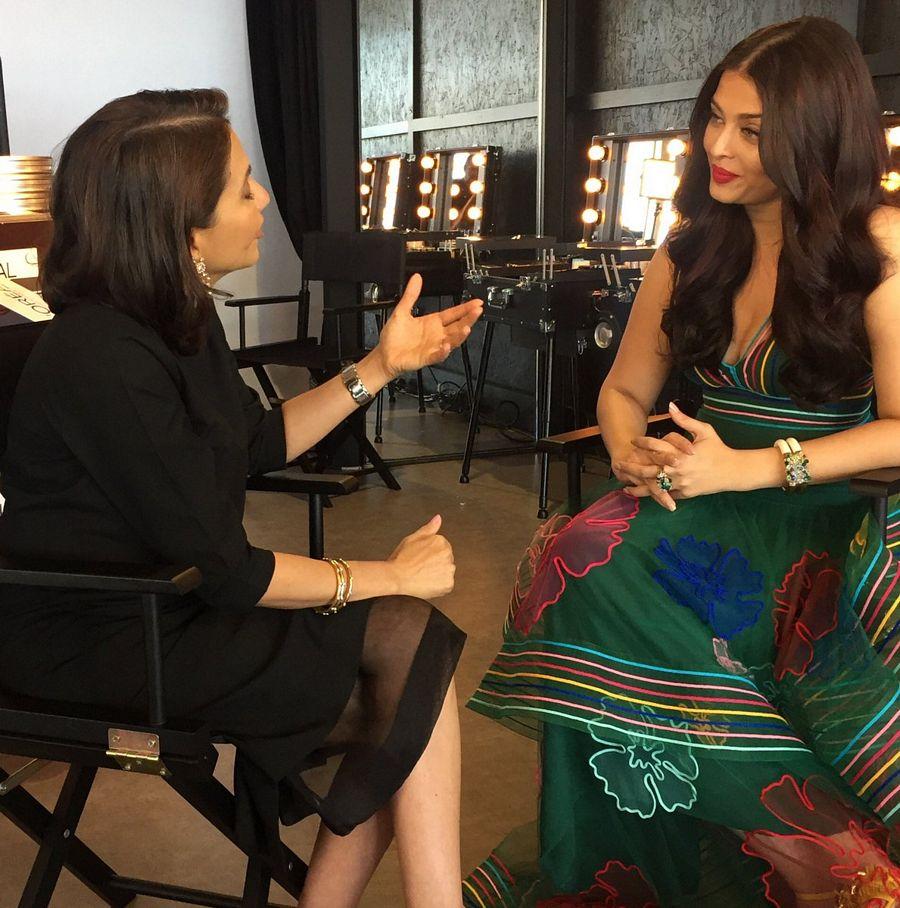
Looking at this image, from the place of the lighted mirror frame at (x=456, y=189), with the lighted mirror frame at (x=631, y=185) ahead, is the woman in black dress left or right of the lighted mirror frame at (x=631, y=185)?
right

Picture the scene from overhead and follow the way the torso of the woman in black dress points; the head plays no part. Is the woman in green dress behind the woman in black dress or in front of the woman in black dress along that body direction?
in front

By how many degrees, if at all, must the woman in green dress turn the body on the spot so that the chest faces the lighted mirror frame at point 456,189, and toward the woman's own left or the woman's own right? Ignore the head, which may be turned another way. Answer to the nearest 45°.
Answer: approximately 135° to the woman's own right

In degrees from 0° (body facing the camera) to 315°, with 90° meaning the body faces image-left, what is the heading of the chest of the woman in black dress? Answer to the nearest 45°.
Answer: approximately 270°

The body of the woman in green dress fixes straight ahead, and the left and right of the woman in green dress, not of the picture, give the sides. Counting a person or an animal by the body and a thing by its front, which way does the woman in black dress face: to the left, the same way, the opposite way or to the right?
the opposite way

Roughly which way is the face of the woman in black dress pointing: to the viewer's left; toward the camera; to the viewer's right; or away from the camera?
to the viewer's right

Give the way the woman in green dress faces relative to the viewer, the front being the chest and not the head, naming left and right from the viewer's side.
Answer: facing the viewer and to the left of the viewer

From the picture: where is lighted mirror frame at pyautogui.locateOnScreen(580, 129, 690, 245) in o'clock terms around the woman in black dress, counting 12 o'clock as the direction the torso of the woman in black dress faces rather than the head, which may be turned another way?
The lighted mirror frame is roughly at 10 o'clock from the woman in black dress.

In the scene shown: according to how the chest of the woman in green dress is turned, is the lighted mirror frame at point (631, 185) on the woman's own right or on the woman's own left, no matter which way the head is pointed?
on the woman's own right

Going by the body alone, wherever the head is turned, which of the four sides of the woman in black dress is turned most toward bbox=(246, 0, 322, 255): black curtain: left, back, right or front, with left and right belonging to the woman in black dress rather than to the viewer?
left

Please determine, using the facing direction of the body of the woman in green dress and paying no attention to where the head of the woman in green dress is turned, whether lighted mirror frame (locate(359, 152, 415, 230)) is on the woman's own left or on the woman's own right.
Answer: on the woman's own right
